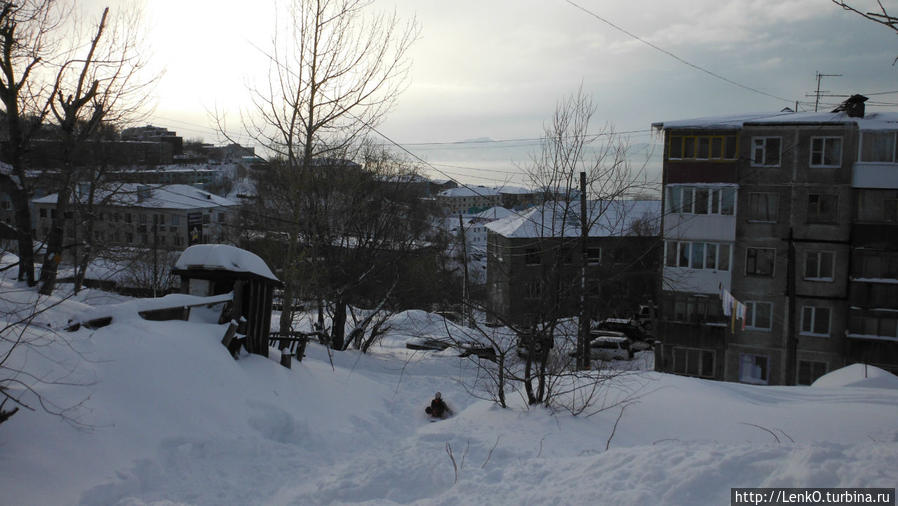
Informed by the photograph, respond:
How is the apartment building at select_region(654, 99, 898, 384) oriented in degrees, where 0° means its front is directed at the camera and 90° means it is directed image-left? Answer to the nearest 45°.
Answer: approximately 0°

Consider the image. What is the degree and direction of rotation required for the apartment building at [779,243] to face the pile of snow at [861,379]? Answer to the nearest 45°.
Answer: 0° — it already faces it
